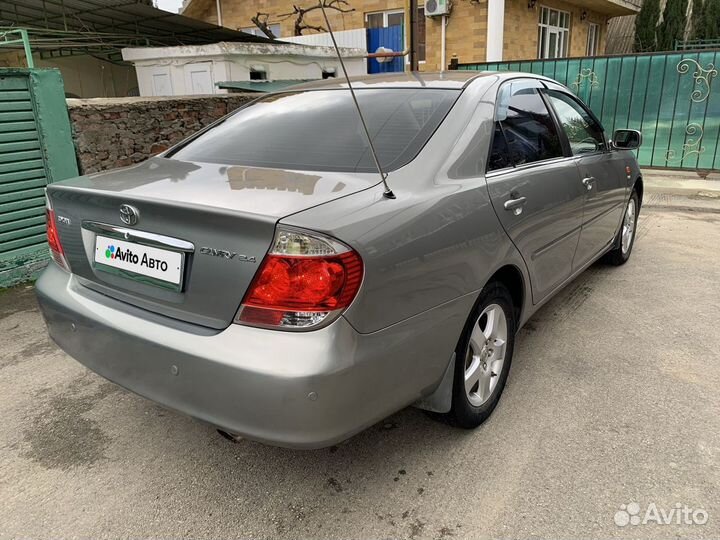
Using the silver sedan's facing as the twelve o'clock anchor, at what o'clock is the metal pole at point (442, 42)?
The metal pole is roughly at 11 o'clock from the silver sedan.

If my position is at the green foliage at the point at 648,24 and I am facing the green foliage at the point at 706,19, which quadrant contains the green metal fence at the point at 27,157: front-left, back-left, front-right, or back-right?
back-right

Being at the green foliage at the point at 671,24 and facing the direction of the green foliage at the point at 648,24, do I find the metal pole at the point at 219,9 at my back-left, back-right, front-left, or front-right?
front-left

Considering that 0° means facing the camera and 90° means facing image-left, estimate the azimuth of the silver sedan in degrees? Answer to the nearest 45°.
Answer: approximately 225°

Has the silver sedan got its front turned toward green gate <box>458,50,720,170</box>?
yes

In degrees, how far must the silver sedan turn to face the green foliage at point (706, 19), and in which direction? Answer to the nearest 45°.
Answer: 0° — it already faces it

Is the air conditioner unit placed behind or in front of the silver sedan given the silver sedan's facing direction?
in front

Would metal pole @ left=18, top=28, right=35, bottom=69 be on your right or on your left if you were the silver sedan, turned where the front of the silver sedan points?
on your left

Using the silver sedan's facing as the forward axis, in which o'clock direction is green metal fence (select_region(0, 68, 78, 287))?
The green metal fence is roughly at 9 o'clock from the silver sedan.

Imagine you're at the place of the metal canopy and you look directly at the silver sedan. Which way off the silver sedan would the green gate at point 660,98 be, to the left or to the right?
left

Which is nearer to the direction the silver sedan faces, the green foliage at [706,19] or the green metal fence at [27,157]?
the green foliage

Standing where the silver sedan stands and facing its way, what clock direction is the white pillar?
The white pillar is roughly at 11 o'clock from the silver sedan.

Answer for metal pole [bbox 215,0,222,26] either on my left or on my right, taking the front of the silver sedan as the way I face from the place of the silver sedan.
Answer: on my left

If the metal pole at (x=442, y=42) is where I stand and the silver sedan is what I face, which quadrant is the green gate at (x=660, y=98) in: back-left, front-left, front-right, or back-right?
front-left

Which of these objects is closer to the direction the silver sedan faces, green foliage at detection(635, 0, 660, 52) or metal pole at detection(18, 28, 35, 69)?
the green foliage
